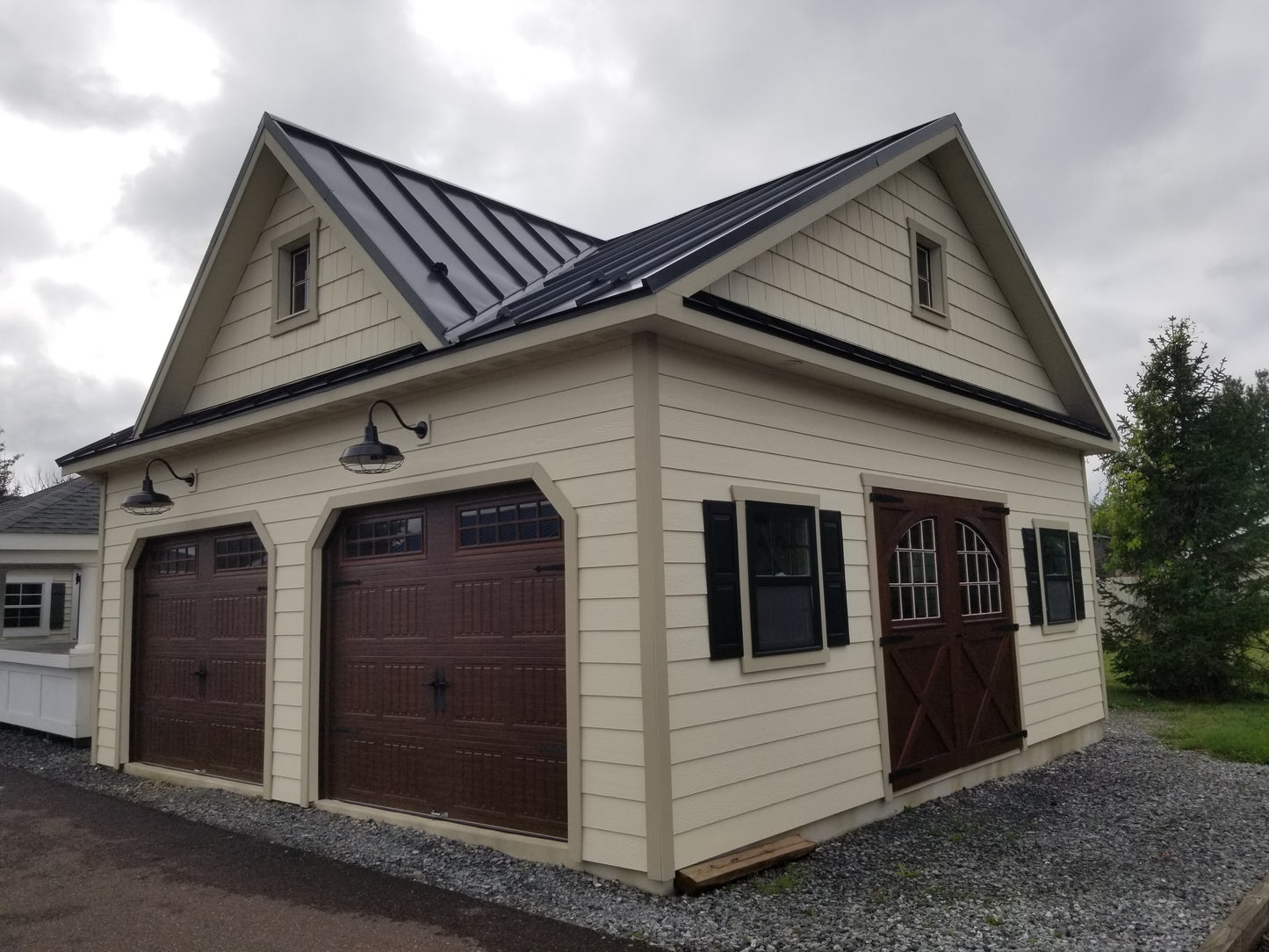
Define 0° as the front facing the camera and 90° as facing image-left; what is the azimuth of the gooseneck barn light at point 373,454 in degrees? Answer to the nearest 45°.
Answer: approximately 45°

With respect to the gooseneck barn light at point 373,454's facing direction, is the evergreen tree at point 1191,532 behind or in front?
behind

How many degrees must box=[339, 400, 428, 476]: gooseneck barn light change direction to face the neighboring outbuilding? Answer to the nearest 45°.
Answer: approximately 90° to its right

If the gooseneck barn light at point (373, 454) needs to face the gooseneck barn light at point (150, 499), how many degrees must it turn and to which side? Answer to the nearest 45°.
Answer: approximately 90° to its right
